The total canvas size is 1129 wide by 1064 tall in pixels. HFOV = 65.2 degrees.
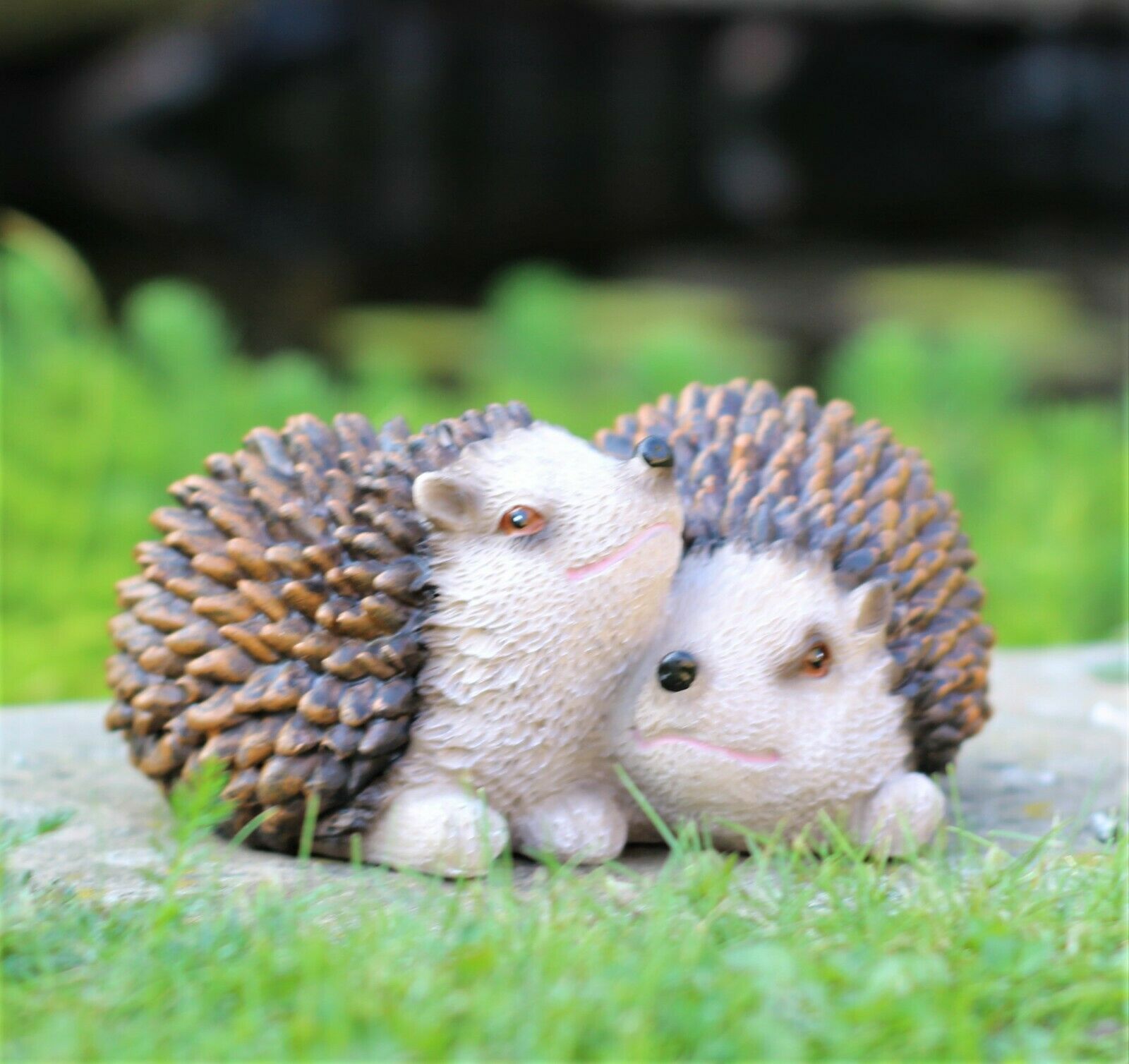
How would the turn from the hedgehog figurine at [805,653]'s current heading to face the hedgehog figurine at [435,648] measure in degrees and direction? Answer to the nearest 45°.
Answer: approximately 45° to its right

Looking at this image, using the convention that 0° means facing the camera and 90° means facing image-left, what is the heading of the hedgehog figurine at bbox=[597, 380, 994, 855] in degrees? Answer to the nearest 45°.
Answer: approximately 45°
